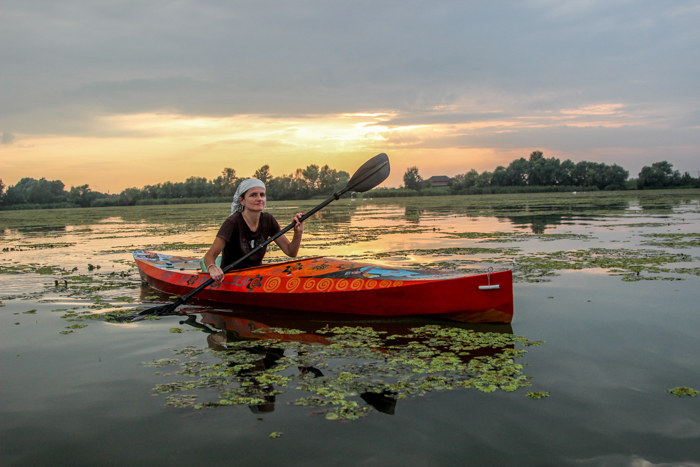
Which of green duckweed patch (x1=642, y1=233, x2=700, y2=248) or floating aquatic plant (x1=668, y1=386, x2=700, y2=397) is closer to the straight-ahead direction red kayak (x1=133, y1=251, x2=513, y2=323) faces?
the floating aquatic plant

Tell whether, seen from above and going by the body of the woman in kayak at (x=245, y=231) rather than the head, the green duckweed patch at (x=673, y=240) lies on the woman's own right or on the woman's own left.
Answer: on the woman's own left

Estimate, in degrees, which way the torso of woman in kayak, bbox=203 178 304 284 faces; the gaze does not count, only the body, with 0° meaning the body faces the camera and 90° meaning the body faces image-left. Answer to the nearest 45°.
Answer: approximately 315°

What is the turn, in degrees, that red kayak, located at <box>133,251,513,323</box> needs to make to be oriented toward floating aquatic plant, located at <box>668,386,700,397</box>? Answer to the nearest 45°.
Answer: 0° — it already faces it

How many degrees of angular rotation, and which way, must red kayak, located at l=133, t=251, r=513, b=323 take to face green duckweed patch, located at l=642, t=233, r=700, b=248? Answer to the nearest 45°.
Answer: approximately 90° to its left

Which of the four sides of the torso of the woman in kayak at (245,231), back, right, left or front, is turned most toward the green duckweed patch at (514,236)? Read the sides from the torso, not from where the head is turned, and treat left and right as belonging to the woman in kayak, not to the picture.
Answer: left

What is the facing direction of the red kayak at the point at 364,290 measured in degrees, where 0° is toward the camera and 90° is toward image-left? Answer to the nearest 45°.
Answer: approximately 315°

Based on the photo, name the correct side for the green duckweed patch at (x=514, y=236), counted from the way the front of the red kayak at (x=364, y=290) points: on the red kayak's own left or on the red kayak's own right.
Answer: on the red kayak's own left
